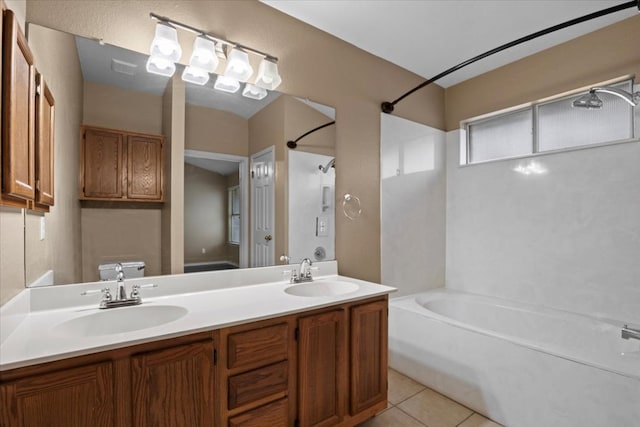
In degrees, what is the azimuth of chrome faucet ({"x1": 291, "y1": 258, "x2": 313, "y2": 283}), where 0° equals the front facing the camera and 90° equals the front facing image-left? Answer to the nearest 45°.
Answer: approximately 315°

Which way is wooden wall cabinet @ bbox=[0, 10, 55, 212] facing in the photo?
to the viewer's right

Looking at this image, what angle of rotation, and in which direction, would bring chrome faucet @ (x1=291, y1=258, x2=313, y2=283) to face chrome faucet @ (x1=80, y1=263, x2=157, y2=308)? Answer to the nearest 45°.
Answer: approximately 90° to its right

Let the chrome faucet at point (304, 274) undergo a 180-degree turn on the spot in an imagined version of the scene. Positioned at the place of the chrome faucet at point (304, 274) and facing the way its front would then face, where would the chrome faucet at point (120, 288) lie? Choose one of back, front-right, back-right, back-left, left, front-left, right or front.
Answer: left

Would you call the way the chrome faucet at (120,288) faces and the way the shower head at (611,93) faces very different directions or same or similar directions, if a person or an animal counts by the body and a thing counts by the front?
very different directions

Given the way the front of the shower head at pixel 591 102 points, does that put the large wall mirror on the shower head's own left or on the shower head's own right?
on the shower head's own left

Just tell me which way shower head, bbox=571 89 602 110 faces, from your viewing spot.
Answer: facing to the left of the viewer

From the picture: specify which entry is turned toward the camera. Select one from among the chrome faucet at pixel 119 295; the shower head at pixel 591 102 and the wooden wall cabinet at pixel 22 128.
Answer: the chrome faucet

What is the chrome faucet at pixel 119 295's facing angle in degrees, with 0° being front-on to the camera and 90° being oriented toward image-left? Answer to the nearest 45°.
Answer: approximately 0°

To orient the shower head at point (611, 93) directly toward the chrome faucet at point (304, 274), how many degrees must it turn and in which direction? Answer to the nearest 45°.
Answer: approximately 45° to its left

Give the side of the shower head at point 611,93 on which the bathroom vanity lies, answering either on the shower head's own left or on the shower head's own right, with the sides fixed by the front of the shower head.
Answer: on the shower head's own left

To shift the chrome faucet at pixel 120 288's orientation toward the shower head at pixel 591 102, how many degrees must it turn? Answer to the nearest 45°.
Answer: approximately 90° to its left

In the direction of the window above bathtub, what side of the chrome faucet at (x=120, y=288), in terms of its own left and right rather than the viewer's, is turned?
left

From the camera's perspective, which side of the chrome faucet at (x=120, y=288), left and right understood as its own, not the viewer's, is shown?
front

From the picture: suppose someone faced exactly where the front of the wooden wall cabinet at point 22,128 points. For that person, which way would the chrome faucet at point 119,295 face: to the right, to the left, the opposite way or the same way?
to the right
